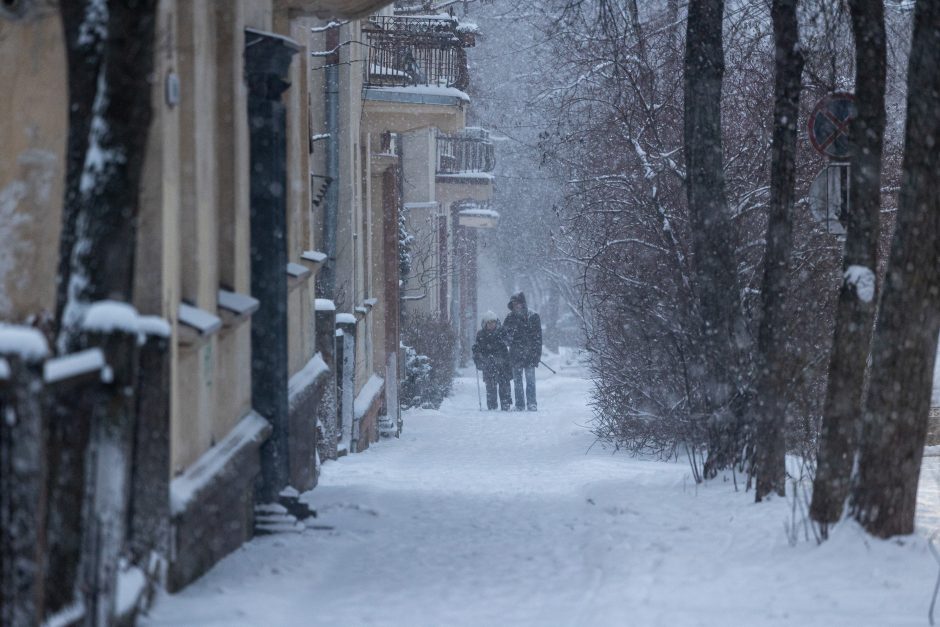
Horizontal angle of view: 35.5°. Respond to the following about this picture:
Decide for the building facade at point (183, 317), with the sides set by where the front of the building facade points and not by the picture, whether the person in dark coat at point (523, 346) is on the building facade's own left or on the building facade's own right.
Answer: on the building facade's own left

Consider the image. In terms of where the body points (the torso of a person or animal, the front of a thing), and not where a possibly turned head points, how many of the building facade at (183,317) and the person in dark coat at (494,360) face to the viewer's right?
1

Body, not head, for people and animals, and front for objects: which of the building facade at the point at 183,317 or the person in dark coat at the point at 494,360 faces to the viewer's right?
the building facade

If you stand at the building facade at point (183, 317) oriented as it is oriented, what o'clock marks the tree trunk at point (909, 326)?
The tree trunk is roughly at 12 o'clock from the building facade.

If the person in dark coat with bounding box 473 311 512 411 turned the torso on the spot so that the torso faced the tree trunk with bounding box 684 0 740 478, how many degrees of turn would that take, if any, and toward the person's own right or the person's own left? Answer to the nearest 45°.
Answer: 0° — they already face it

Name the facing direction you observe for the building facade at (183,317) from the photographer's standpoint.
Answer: facing to the right of the viewer

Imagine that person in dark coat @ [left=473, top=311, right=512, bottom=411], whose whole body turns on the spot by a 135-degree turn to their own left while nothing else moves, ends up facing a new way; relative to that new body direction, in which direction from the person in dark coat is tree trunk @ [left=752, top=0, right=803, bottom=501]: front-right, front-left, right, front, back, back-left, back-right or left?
back-right

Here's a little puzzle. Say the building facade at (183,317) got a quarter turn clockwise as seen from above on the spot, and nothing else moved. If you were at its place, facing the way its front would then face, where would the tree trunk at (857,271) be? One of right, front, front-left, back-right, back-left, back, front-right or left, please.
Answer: left

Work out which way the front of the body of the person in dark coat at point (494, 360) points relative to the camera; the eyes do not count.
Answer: toward the camera

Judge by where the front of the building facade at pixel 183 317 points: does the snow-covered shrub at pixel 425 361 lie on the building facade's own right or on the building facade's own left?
on the building facade's own left

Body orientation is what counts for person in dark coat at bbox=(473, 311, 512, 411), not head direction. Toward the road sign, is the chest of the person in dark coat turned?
yes

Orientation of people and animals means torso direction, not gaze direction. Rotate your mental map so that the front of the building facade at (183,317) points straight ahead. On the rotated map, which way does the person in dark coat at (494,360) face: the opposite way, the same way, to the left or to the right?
to the right

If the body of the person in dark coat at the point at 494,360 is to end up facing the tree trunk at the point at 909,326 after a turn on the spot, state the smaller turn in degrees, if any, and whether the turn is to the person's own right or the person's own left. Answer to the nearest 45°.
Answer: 0° — they already face it
